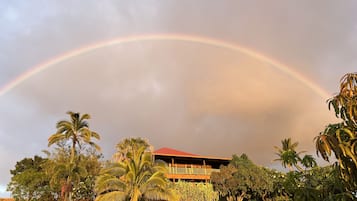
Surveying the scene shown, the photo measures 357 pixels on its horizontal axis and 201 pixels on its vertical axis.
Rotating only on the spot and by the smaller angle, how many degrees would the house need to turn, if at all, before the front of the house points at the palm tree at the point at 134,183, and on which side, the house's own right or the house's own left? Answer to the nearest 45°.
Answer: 0° — it already faces it

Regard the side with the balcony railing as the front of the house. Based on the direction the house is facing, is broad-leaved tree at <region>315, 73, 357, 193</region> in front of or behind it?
in front

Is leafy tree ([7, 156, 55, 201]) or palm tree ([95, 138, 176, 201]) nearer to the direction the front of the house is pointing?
the palm tree

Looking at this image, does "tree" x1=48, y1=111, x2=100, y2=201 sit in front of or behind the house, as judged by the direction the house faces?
in front

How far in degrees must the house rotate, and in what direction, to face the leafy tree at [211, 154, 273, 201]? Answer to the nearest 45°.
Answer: approximately 90° to its left

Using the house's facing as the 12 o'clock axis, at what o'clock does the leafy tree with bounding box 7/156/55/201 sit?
The leafy tree is roughly at 2 o'clock from the house.

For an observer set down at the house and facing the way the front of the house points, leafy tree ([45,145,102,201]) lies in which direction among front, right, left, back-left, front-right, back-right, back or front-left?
front-right

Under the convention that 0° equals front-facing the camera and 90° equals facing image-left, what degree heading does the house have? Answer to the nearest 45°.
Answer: approximately 0°
